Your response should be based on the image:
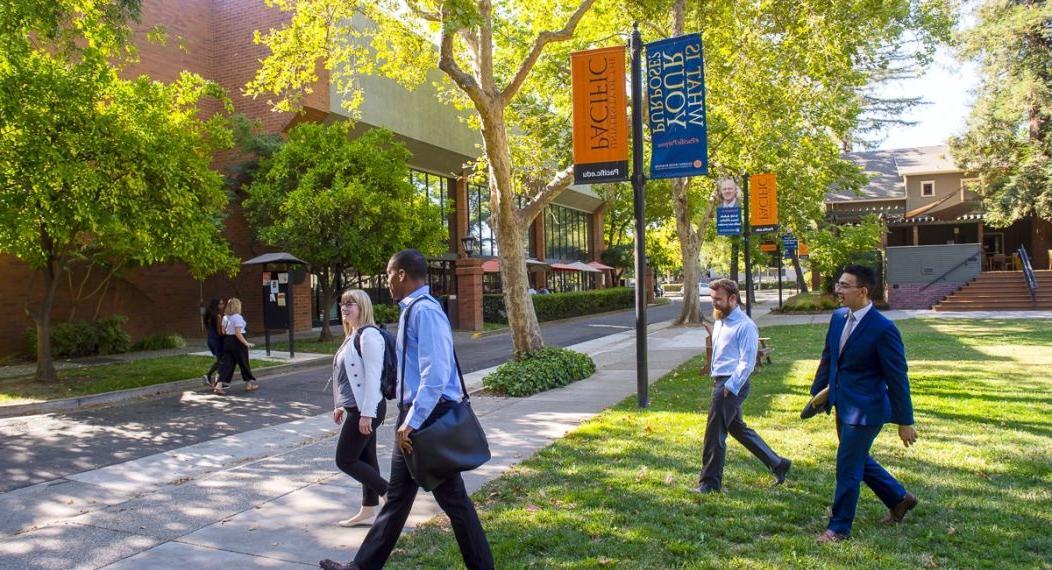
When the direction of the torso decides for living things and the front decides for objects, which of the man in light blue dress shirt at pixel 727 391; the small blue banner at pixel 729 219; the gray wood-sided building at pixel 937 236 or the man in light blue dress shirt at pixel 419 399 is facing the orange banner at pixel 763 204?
the gray wood-sided building

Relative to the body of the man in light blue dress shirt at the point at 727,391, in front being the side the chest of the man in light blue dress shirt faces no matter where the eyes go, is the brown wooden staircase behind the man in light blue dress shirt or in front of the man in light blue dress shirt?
behind

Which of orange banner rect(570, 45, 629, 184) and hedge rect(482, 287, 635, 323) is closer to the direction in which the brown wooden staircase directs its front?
the orange banner

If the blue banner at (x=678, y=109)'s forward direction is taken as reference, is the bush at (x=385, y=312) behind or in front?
behind

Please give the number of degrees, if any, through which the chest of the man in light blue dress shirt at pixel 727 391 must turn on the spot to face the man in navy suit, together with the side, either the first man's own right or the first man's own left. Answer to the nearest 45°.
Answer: approximately 90° to the first man's own left

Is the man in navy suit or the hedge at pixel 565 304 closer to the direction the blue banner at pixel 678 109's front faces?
the man in navy suit

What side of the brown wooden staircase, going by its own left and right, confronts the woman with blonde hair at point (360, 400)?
front

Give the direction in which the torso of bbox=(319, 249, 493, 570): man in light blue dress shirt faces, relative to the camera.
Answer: to the viewer's left

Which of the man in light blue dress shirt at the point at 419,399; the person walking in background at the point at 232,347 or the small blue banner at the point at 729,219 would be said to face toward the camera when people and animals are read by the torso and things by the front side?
the small blue banner

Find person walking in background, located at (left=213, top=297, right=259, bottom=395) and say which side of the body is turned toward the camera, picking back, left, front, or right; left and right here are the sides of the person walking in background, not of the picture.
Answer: right

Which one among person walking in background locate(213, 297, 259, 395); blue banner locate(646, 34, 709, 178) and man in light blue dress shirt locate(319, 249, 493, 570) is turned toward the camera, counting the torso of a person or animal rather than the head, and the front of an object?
the blue banner

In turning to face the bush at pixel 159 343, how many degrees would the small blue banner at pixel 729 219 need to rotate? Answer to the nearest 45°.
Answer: approximately 90° to its right

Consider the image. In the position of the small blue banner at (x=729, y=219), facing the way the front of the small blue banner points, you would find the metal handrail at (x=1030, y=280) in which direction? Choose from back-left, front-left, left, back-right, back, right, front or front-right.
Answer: back-left

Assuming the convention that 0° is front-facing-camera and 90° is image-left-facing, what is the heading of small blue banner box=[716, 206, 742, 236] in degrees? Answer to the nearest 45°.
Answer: approximately 0°

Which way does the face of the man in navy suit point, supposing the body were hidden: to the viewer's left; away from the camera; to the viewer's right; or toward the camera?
to the viewer's left

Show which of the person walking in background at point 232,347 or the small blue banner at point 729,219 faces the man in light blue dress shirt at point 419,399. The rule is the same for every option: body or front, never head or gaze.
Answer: the small blue banner
